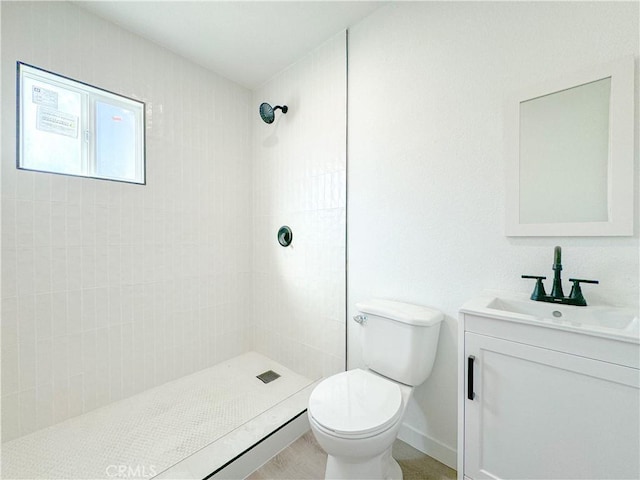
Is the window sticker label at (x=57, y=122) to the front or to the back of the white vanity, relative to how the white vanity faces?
to the front

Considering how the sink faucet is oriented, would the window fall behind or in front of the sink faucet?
in front

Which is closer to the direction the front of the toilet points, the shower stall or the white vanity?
the shower stall

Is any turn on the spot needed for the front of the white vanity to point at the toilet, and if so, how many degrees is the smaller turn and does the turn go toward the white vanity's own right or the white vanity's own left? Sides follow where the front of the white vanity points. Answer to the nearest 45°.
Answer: approximately 45° to the white vanity's own right

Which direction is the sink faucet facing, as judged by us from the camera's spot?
facing the viewer and to the left of the viewer

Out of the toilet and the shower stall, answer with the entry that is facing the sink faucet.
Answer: the shower stall

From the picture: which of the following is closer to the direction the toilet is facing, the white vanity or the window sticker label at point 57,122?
the window sticker label

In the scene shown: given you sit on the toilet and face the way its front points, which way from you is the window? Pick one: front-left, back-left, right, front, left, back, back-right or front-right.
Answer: front-right

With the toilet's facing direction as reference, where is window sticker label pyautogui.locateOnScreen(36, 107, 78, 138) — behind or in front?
in front

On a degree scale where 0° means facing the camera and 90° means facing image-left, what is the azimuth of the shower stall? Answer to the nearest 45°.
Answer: approximately 315°

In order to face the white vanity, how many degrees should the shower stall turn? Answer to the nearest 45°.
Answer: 0° — it already faces it

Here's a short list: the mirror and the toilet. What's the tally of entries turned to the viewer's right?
0
